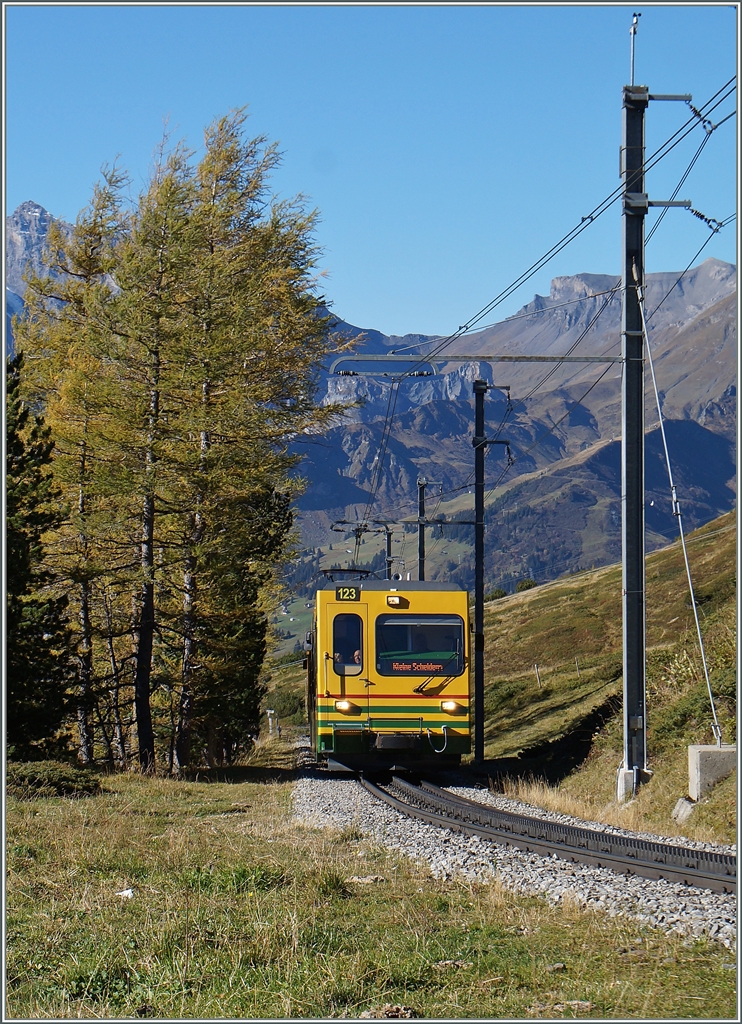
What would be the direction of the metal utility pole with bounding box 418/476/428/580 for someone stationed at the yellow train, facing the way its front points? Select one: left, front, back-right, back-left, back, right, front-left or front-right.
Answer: back

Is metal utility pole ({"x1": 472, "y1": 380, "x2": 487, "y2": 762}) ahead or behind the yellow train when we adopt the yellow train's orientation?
behind

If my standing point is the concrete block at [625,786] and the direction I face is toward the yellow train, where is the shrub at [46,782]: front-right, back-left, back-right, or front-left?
front-left

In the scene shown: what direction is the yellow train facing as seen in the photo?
toward the camera

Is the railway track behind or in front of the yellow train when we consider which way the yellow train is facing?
in front

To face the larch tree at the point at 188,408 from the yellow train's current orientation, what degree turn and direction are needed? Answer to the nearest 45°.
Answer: approximately 135° to its right

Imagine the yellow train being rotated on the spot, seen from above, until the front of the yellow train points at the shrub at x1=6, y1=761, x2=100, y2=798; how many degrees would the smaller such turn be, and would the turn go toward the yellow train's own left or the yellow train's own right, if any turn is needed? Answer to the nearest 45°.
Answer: approximately 45° to the yellow train's own right

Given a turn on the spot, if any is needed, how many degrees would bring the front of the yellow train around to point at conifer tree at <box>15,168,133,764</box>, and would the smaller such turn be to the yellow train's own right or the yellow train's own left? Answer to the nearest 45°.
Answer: approximately 135° to the yellow train's own right
